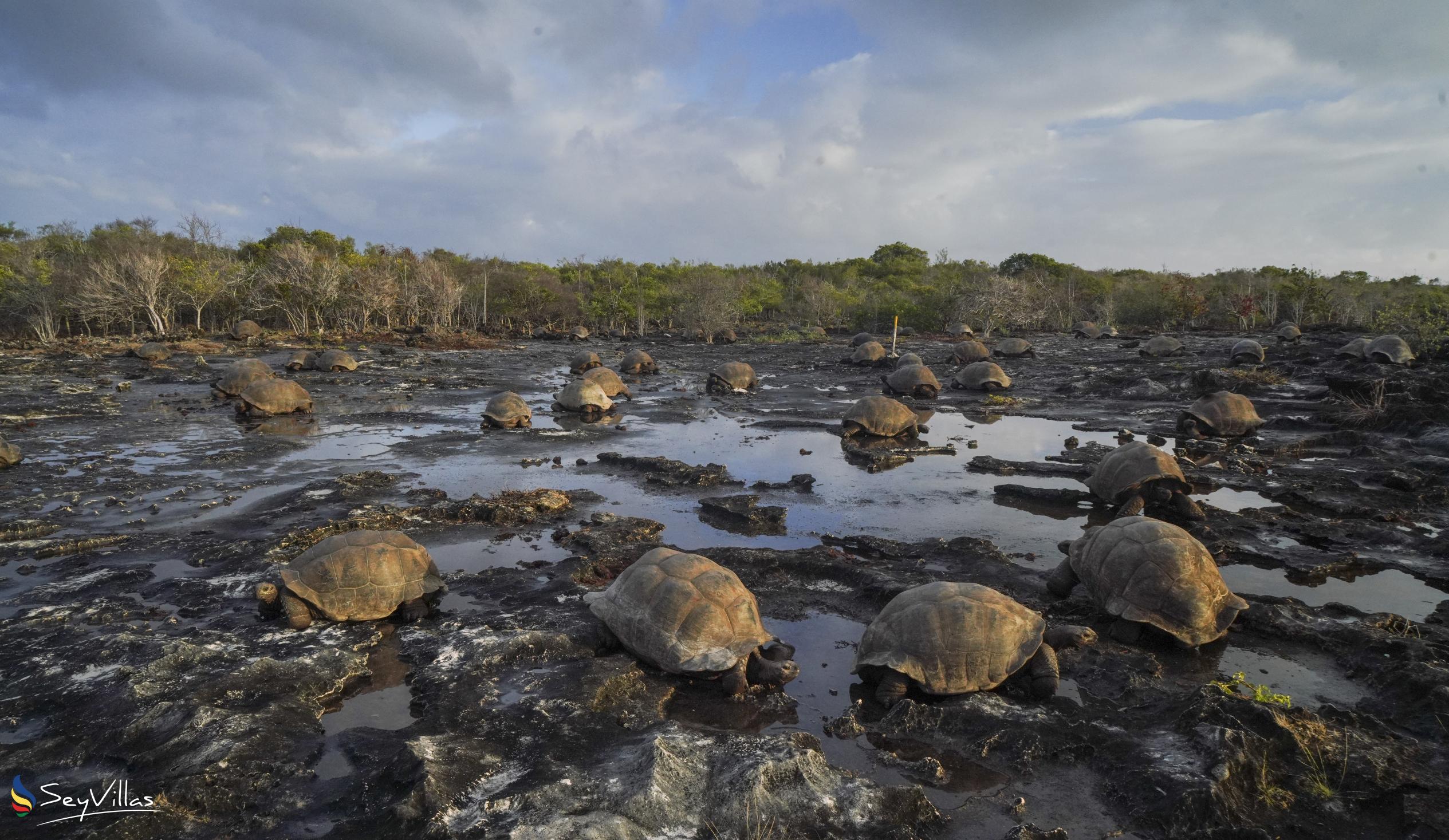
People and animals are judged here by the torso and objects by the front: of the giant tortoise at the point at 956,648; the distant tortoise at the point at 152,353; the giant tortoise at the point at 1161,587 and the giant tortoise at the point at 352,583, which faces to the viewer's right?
the giant tortoise at the point at 956,648

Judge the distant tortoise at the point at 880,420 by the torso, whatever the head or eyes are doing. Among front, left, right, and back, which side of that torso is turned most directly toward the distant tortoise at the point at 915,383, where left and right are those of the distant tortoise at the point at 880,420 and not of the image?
left

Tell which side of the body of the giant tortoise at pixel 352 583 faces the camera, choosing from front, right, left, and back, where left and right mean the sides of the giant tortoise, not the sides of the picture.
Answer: left

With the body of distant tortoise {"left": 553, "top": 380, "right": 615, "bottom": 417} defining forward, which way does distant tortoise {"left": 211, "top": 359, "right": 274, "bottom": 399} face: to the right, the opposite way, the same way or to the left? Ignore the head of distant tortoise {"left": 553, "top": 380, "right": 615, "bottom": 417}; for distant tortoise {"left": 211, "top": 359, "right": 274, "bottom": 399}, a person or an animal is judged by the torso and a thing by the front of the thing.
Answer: to the right

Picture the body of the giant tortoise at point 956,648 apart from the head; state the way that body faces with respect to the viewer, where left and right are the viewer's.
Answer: facing to the right of the viewer

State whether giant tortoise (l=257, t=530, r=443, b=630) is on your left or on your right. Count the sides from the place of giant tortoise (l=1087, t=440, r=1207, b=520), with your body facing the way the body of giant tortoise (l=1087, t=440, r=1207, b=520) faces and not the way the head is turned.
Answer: on your right

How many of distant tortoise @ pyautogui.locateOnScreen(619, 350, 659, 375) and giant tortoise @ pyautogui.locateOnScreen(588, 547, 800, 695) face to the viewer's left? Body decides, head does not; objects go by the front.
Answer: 0

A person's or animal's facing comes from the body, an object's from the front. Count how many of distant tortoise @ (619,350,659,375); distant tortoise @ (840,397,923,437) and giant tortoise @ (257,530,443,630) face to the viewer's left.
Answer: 1

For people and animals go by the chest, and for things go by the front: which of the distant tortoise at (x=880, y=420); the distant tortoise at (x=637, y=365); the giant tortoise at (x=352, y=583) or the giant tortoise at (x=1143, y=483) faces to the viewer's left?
the giant tortoise at (x=352, y=583)

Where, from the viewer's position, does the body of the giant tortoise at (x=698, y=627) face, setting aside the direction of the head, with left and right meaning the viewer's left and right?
facing the viewer and to the right of the viewer
